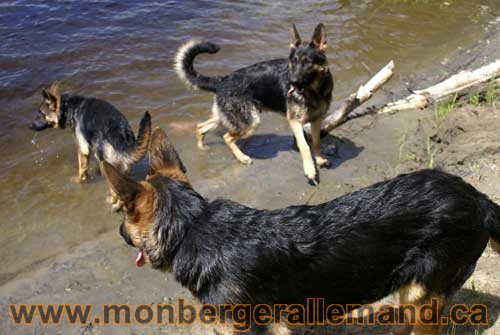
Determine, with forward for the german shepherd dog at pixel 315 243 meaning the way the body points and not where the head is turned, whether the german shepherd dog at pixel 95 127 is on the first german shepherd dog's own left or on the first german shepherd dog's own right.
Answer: on the first german shepherd dog's own right

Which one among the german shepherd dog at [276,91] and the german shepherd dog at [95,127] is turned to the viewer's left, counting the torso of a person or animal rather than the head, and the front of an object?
the german shepherd dog at [95,127]

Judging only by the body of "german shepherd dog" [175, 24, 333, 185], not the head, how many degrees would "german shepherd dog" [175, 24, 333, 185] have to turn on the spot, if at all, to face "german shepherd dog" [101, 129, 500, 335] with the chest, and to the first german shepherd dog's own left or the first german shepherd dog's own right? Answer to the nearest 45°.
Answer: approximately 45° to the first german shepherd dog's own right

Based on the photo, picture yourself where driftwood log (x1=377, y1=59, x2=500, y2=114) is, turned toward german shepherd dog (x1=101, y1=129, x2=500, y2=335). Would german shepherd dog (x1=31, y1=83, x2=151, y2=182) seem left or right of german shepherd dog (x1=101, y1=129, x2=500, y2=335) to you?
right

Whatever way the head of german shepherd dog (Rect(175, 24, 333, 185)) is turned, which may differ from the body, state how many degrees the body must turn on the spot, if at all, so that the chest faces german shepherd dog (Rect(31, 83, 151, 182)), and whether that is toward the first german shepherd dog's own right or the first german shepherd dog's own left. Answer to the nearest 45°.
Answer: approximately 135° to the first german shepherd dog's own right

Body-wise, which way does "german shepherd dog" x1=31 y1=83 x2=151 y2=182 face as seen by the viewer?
to the viewer's left

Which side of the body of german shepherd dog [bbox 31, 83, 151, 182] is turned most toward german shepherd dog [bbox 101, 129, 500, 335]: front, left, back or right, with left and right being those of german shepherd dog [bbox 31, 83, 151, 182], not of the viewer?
back

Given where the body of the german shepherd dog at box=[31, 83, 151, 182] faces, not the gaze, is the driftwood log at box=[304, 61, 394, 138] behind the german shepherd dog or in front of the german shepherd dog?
behind

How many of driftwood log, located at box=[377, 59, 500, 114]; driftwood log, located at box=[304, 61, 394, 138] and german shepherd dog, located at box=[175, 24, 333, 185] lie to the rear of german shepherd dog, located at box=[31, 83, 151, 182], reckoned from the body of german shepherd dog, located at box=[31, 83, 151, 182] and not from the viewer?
3

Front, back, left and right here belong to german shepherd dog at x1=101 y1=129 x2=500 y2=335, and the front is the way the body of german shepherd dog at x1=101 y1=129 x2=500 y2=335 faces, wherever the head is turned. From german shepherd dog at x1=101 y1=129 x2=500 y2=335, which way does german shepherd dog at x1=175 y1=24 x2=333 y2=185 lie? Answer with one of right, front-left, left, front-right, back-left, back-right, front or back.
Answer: right

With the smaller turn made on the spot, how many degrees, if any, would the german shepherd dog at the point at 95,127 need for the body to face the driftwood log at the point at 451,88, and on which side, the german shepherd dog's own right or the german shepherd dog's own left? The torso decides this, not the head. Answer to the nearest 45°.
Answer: approximately 180°

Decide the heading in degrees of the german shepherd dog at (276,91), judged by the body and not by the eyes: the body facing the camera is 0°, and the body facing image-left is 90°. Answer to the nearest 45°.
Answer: approximately 315°

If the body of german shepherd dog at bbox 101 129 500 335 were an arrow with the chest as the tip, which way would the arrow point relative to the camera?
to the viewer's left

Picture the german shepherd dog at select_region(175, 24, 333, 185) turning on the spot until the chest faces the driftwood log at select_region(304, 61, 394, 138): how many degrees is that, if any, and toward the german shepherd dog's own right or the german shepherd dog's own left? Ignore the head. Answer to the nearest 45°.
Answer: approximately 45° to the german shepherd dog's own left

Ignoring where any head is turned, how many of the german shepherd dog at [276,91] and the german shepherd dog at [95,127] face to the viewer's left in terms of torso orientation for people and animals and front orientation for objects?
1

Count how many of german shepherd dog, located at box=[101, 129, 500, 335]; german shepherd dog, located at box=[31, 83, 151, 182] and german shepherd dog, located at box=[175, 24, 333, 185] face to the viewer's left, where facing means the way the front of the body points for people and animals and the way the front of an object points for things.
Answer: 2
